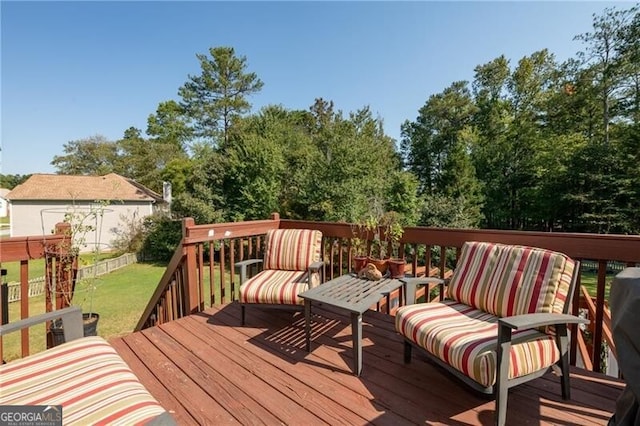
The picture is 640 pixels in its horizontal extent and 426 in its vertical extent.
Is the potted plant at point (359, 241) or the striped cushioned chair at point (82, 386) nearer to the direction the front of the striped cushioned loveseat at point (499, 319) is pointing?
the striped cushioned chair

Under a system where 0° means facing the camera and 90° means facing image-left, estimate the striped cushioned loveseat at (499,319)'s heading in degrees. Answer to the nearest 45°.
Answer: approximately 45°

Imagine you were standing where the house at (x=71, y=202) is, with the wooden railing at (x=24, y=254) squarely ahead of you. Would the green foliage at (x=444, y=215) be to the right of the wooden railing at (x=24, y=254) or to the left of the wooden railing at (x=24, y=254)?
left

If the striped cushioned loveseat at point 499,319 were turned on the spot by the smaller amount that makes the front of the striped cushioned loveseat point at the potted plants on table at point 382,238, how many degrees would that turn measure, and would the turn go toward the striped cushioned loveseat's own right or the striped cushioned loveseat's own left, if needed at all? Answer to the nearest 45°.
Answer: approximately 90° to the striped cushioned loveseat's own right

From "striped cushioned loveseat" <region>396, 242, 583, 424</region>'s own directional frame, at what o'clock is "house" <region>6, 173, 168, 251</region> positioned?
The house is roughly at 2 o'clock from the striped cushioned loveseat.

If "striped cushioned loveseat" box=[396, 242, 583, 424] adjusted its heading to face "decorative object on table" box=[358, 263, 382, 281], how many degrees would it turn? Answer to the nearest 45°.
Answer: approximately 90° to its right

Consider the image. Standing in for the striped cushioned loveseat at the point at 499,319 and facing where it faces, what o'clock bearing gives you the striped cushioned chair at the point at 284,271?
The striped cushioned chair is roughly at 2 o'clock from the striped cushioned loveseat.

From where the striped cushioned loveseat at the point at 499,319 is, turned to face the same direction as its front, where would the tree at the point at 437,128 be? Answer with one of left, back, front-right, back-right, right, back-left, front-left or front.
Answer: back-right

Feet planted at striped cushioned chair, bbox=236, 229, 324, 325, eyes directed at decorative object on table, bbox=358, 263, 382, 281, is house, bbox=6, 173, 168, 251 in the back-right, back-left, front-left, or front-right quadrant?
back-left

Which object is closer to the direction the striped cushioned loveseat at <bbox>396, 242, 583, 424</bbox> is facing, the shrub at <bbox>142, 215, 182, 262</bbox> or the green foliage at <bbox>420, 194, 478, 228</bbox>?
the shrub

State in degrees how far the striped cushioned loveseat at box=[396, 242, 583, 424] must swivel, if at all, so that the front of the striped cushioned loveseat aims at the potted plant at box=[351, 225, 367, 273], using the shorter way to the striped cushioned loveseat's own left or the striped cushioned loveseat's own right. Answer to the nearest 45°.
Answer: approximately 90° to the striped cushioned loveseat's own right
